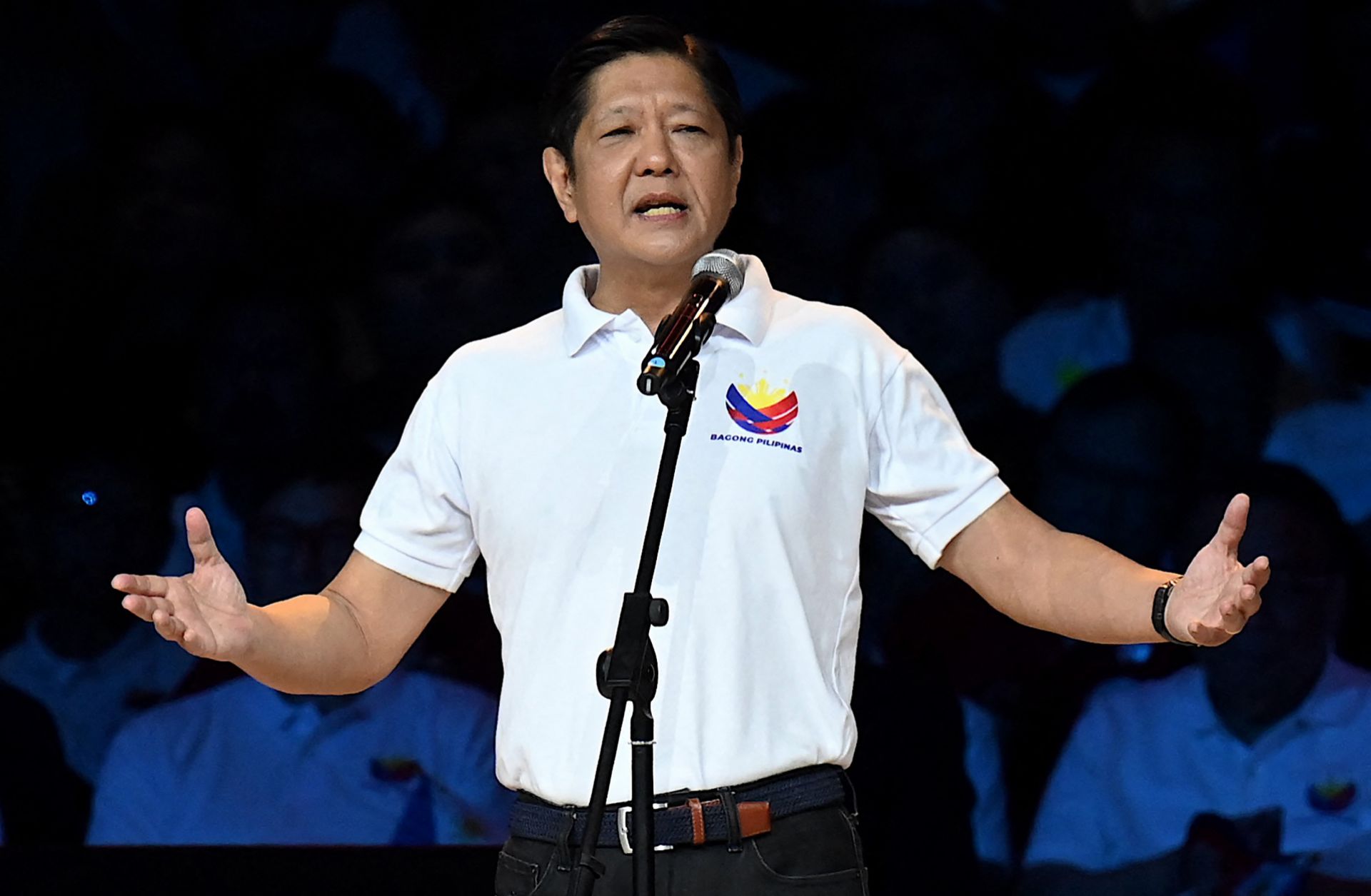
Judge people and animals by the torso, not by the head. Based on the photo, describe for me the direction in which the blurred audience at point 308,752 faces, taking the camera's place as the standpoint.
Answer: facing the viewer

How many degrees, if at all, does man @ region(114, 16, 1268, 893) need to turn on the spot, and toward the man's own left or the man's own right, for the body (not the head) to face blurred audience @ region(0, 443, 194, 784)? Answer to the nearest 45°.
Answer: approximately 135° to the man's own right

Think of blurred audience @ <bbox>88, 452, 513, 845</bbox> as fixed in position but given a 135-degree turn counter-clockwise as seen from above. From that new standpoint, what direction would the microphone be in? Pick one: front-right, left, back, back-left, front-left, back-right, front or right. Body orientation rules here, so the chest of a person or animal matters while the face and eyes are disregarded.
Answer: back-right

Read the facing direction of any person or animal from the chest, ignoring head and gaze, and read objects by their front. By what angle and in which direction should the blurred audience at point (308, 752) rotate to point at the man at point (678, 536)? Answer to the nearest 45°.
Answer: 0° — they already face them

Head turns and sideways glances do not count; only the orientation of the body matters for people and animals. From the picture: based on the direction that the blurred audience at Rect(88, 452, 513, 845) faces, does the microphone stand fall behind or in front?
in front

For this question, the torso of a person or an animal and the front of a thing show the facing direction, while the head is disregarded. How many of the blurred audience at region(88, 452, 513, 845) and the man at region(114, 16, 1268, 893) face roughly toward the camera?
2
